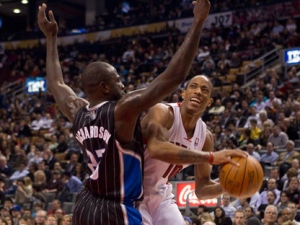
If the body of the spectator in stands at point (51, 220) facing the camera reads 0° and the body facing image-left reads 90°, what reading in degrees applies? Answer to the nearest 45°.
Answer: approximately 0°

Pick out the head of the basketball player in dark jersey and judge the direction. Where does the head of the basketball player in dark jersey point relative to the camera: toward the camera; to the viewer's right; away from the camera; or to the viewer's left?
to the viewer's right

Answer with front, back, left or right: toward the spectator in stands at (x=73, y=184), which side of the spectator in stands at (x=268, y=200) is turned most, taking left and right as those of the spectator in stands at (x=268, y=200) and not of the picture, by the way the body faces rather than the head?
right

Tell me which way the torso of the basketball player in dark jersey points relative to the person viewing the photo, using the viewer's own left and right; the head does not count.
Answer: facing away from the viewer and to the right of the viewer

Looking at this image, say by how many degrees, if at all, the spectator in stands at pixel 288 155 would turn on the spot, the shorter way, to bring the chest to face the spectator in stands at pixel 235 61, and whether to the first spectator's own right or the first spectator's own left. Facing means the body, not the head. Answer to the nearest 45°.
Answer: approximately 135° to the first spectator's own right

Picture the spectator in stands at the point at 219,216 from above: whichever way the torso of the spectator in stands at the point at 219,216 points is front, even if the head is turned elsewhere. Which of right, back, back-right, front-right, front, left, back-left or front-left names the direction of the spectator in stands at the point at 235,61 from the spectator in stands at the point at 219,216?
back-right

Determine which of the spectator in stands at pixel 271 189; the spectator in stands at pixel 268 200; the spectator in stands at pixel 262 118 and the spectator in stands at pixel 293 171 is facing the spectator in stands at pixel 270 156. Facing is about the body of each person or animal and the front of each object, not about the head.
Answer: the spectator in stands at pixel 262 118

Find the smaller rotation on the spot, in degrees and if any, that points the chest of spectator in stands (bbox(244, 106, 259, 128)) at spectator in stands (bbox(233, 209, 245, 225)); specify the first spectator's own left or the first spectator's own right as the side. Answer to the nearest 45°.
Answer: approximately 45° to the first spectator's own left

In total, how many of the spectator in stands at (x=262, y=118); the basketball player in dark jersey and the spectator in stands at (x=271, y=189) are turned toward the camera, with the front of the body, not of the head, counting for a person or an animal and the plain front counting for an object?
2
